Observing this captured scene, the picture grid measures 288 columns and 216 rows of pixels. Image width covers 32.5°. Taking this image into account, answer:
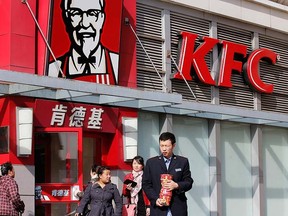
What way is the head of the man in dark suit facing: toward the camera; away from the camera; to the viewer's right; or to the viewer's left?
toward the camera

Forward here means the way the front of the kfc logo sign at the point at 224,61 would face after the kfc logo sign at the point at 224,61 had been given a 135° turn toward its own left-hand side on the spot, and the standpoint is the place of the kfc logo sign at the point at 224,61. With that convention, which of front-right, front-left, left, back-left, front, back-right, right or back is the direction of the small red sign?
back-left

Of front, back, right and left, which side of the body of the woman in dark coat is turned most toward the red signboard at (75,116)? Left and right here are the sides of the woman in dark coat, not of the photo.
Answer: back

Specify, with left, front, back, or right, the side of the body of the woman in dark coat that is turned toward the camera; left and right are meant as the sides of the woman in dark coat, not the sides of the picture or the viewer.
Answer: front

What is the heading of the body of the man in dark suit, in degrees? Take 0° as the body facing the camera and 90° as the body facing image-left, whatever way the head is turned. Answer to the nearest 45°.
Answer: approximately 0°

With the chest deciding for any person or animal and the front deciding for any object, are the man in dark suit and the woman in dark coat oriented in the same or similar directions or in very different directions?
same or similar directions

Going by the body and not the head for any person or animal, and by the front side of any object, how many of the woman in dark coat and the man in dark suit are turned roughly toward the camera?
2

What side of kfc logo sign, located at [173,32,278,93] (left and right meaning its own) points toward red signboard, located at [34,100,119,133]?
right

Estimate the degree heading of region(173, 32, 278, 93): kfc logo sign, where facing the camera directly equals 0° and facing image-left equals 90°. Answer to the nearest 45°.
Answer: approximately 315°

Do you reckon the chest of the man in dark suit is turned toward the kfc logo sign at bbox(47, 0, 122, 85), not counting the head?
no

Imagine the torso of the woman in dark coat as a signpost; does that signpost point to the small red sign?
no

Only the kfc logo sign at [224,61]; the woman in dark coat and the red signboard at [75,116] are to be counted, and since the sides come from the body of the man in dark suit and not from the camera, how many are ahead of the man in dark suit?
0

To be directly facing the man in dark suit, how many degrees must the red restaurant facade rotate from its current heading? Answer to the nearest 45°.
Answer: approximately 45° to its right

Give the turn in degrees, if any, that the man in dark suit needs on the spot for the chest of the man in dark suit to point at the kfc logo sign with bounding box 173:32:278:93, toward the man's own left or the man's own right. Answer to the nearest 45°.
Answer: approximately 180°

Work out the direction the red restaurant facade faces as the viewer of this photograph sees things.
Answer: facing the viewer and to the right of the viewer

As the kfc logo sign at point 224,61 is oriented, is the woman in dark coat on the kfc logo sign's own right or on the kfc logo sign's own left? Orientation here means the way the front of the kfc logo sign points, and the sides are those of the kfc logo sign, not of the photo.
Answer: on the kfc logo sign's own right

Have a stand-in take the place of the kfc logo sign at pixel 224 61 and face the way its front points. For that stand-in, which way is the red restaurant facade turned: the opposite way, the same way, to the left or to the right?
the same way
